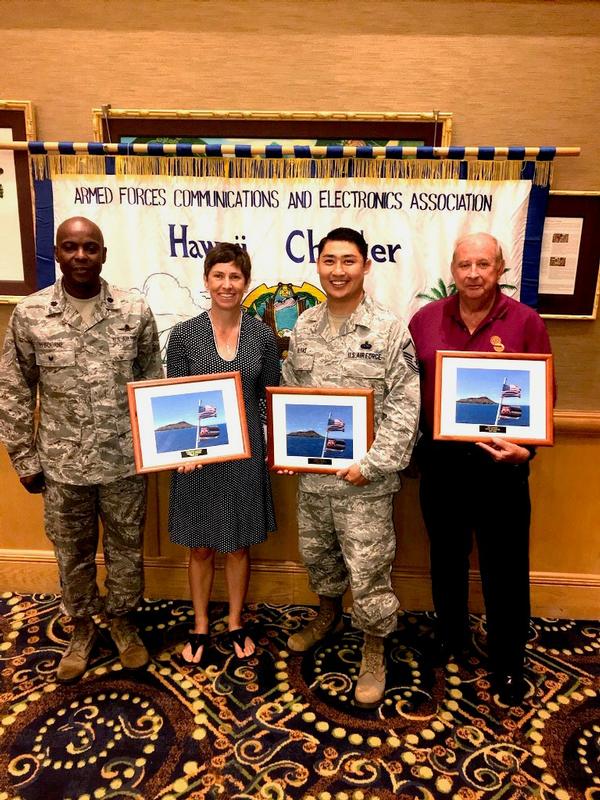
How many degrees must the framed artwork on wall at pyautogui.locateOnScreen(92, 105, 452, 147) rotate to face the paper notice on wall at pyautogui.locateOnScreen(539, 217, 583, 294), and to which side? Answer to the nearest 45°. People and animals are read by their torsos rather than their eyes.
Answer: approximately 90° to its left

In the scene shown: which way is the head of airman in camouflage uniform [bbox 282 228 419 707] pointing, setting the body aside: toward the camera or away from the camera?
toward the camera

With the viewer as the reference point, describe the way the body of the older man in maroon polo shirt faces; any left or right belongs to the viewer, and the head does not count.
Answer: facing the viewer

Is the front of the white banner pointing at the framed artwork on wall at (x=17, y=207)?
no

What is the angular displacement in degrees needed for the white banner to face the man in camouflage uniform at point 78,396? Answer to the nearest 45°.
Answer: approximately 45° to its right

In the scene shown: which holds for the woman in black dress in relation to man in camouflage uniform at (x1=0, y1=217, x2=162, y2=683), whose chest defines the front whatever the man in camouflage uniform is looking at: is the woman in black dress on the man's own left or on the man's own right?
on the man's own left

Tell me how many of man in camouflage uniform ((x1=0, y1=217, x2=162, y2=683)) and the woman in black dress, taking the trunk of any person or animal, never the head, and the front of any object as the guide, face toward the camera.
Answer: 2

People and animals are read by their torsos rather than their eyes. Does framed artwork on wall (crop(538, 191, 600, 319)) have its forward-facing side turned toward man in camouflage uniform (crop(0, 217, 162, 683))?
no

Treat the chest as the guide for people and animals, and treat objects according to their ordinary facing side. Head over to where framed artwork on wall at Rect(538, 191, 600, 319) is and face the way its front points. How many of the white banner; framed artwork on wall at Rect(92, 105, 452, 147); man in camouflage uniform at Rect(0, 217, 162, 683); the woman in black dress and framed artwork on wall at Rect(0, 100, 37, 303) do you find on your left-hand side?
0

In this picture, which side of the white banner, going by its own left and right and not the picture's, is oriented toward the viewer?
front

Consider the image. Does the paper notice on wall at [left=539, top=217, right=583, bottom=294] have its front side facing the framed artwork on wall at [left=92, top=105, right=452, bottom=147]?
no

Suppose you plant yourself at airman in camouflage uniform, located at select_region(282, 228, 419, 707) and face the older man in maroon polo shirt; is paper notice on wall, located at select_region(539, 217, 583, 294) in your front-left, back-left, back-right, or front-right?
front-left

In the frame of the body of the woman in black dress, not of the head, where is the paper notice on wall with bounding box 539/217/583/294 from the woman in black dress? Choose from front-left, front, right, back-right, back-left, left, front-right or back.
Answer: left

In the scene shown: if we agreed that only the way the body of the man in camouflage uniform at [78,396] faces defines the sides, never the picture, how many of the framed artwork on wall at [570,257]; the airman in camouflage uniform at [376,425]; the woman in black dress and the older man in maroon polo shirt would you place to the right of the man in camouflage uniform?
0

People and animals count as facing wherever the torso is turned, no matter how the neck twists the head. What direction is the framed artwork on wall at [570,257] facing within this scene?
toward the camera
